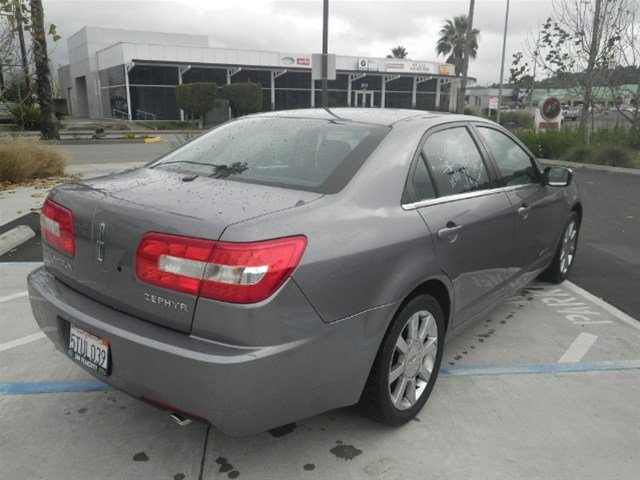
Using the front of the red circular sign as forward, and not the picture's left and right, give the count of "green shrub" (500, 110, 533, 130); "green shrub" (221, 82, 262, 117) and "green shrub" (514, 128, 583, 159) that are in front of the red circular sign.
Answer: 1

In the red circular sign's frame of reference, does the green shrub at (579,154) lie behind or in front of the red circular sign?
in front

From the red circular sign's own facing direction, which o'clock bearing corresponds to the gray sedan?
The gray sedan is roughly at 12 o'clock from the red circular sign.

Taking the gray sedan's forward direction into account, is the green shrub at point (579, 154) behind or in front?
in front

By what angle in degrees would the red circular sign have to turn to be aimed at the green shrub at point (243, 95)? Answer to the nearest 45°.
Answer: approximately 135° to its right

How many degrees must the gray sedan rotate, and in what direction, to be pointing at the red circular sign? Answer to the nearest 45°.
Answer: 0° — it already faces it

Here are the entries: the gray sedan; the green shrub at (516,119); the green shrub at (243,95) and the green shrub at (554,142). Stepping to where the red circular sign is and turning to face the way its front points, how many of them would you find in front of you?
2

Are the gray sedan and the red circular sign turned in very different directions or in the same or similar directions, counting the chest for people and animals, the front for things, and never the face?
very different directions

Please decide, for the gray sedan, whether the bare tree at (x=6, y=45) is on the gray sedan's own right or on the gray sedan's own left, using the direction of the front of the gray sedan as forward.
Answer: on the gray sedan's own left

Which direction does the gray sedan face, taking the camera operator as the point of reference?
facing away from the viewer and to the right of the viewer

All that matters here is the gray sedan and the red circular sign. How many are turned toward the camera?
1

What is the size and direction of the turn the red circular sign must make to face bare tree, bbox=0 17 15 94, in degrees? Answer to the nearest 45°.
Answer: approximately 45° to its right

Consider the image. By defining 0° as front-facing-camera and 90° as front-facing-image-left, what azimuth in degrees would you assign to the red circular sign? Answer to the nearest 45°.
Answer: approximately 0°

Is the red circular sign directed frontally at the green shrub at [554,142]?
yes
